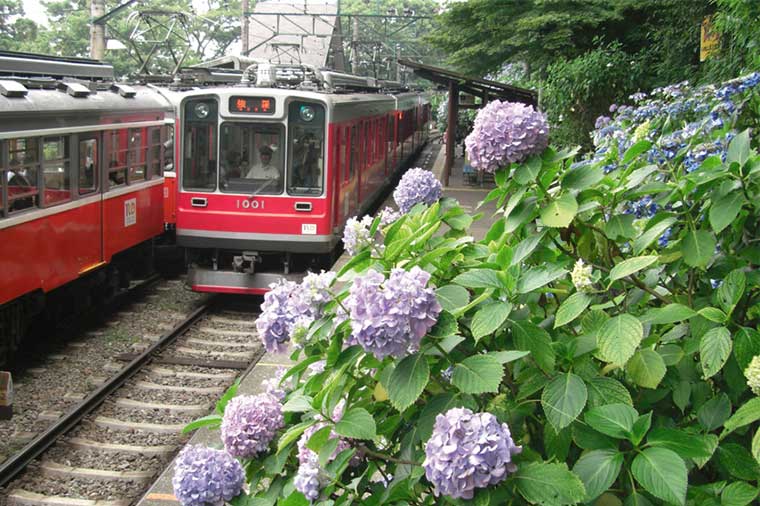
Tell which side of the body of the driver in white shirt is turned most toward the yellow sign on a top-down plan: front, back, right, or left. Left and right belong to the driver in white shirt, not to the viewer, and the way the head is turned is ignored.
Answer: left

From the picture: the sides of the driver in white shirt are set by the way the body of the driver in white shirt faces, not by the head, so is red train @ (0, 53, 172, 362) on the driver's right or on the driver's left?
on the driver's right

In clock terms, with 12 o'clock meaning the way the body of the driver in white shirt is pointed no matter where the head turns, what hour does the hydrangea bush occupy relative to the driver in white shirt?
The hydrangea bush is roughly at 12 o'clock from the driver in white shirt.

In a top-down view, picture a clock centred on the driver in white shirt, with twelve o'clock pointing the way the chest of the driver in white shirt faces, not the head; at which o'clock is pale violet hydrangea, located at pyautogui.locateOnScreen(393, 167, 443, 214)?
The pale violet hydrangea is roughly at 12 o'clock from the driver in white shirt.

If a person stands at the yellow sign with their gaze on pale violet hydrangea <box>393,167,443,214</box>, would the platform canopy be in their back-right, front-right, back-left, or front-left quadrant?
back-right

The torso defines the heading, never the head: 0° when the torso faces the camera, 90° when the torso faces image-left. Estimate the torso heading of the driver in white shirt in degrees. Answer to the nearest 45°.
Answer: approximately 0°

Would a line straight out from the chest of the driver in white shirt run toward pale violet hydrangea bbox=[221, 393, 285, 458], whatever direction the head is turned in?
yes

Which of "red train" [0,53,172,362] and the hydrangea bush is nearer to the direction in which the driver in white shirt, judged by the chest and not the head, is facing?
the hydrangea bush

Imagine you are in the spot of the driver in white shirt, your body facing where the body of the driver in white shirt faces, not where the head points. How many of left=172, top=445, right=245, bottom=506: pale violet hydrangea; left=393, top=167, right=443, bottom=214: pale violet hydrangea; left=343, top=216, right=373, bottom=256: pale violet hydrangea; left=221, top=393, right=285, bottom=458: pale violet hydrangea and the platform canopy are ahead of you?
4

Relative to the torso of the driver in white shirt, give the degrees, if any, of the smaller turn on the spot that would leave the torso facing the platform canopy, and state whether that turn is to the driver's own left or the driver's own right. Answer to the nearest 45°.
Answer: approximately 135° to the driver's own left

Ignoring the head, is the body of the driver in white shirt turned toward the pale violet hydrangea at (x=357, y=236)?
yes
